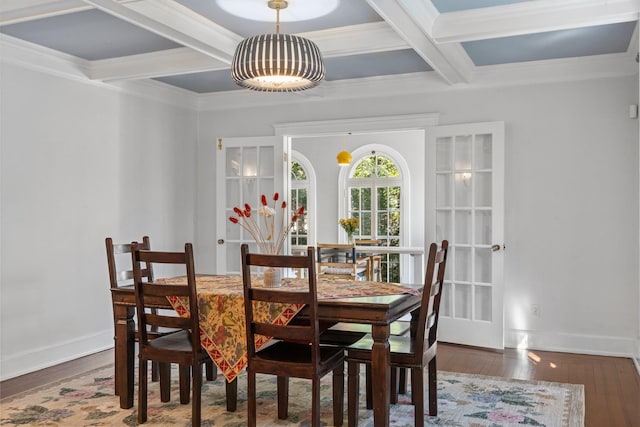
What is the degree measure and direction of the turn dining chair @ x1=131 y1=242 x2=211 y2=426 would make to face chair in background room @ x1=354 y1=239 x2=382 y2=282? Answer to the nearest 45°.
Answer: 0° — it already faces it

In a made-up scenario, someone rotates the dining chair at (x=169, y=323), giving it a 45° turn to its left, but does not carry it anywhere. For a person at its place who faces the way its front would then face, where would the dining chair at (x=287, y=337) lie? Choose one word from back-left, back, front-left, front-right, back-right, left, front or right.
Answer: back-right

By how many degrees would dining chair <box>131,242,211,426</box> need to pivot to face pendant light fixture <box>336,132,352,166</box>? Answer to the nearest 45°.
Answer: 0° — it already faces it

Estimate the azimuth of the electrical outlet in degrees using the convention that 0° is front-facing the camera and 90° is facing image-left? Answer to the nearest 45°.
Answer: approximately 0°

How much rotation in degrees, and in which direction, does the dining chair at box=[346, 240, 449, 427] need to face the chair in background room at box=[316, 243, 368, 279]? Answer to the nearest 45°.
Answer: approximately 90° to its right

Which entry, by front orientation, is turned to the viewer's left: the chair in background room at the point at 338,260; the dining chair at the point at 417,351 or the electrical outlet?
the dining chair

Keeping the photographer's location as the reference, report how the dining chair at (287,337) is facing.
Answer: facing away from the viewer and to the right of the viewer

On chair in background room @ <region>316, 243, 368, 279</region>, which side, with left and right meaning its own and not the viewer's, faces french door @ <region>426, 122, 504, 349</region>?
right

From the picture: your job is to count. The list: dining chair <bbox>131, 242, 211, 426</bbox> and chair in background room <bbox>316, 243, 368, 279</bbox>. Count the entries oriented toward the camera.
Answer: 0

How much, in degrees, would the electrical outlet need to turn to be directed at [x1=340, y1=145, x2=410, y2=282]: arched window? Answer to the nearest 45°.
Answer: approximately 135° to its right

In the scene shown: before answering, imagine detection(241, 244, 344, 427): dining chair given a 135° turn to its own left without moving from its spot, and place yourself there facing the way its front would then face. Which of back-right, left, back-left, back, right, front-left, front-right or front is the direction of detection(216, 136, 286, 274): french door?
right

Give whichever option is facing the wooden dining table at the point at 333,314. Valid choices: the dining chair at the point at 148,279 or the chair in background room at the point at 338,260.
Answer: the dining chair
